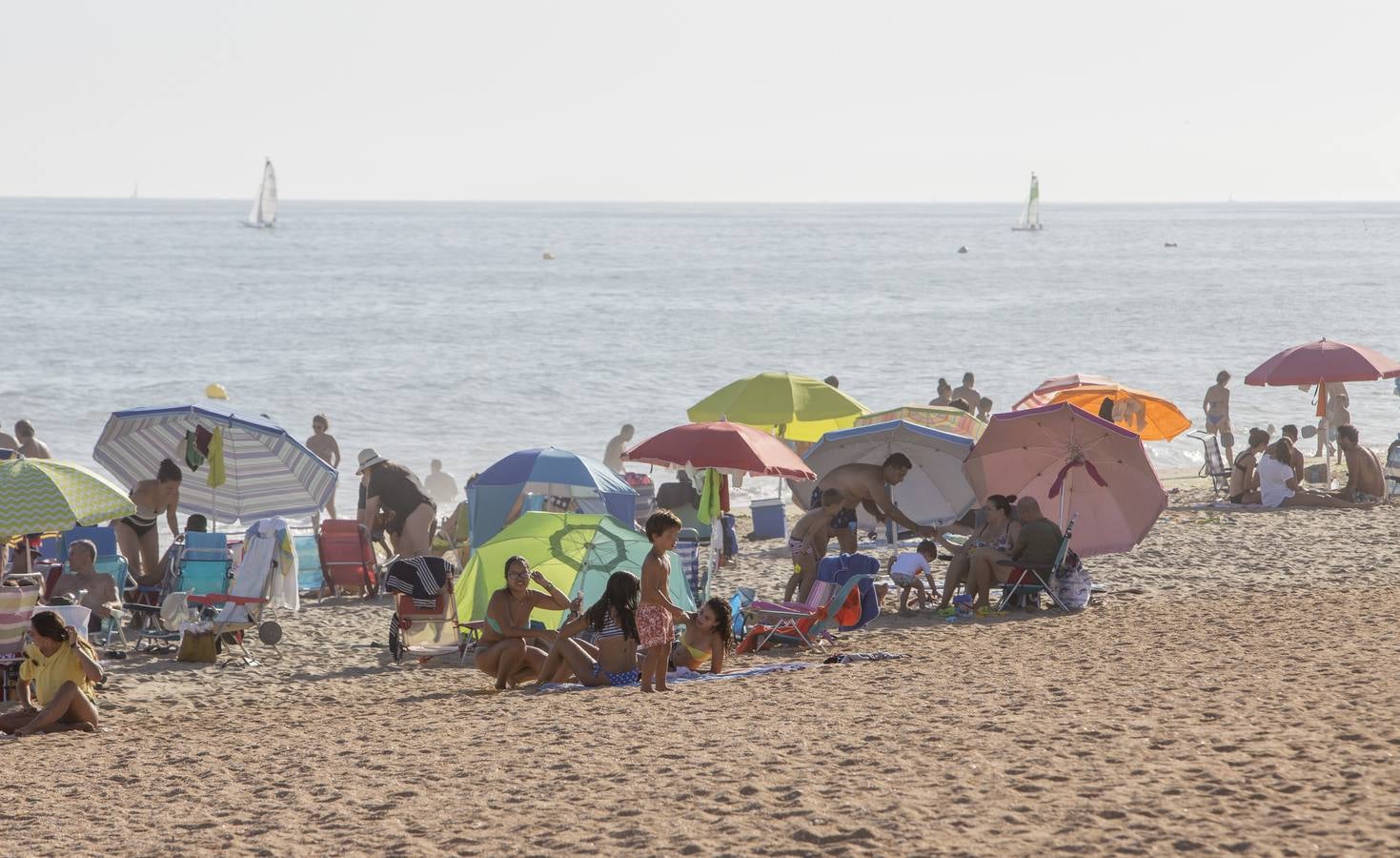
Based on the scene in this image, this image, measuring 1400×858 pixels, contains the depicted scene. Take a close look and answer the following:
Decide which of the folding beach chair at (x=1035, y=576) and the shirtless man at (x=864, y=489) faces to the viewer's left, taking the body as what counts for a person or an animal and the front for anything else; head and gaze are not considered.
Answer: the folding beach chair

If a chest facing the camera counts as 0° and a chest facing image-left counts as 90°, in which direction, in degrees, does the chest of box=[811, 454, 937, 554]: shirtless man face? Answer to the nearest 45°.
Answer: approximately 270°

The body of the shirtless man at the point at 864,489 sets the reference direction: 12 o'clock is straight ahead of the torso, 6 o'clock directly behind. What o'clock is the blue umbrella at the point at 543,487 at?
The blue umbrella is roughly at 6 o'clock from the shirtless man.

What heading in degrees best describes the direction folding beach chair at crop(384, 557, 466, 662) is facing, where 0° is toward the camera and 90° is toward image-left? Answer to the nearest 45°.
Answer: approximately 180°

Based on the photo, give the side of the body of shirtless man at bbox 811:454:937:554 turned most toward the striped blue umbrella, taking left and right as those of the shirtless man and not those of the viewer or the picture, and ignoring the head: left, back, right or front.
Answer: back

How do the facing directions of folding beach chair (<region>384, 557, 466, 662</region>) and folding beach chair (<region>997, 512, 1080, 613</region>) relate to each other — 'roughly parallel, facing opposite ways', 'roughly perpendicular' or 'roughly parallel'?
roughly perpendicular

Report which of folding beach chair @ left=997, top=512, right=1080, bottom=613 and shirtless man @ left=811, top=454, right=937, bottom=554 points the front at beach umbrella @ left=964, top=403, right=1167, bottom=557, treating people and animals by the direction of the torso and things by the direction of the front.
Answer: the shirtless man

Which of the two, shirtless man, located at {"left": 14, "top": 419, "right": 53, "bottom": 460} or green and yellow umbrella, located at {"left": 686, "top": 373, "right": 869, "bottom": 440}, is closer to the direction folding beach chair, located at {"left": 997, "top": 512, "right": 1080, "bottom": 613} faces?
the shirtless man

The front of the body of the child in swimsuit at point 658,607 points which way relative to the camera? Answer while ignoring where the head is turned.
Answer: to the viewer's right

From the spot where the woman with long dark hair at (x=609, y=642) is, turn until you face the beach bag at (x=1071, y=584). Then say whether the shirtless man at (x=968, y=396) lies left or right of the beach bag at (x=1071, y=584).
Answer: left

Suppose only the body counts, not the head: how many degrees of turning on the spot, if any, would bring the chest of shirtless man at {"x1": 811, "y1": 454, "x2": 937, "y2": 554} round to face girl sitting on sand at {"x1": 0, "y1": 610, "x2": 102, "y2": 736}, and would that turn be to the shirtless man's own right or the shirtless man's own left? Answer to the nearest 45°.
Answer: approximately 135° to the shirtless man's own right

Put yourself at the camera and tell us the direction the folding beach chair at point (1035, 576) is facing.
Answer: facing to the left of the viewer

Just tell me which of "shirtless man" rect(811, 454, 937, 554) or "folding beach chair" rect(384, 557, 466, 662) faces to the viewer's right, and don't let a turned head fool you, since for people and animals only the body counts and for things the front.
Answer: the shirtless man
